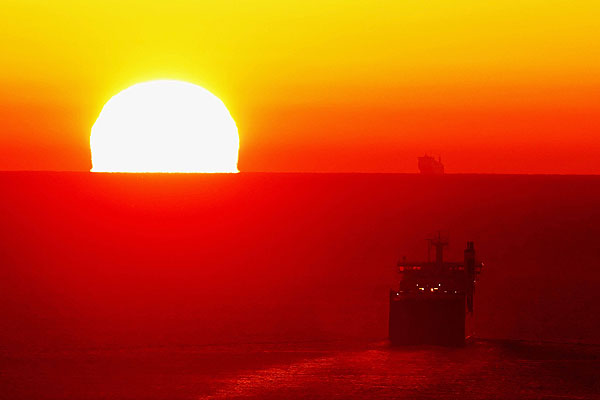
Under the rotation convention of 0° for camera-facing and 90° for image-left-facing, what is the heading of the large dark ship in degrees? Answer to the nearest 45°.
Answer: approximately 180°
